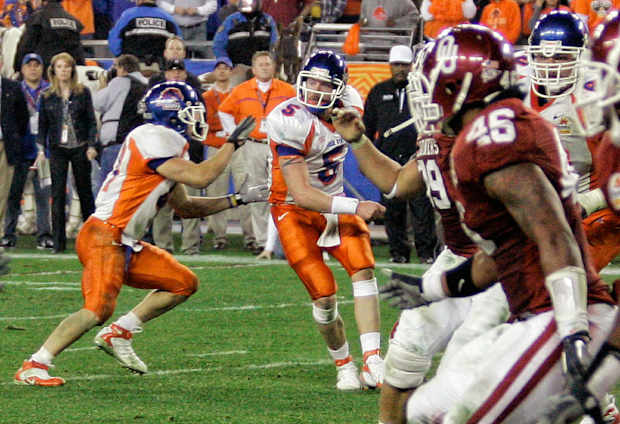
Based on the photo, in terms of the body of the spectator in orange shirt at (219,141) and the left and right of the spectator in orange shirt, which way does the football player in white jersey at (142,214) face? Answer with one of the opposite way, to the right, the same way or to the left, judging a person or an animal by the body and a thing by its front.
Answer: to the left

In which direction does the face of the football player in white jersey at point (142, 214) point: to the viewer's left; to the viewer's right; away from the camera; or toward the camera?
to the viewer's right

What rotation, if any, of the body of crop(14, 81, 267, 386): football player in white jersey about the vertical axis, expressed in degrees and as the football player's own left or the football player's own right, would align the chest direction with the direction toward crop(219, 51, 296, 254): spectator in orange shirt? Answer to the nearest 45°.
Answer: approximately 90° to the football player's own left

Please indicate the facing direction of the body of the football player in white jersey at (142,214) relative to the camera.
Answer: to the viewer's right
